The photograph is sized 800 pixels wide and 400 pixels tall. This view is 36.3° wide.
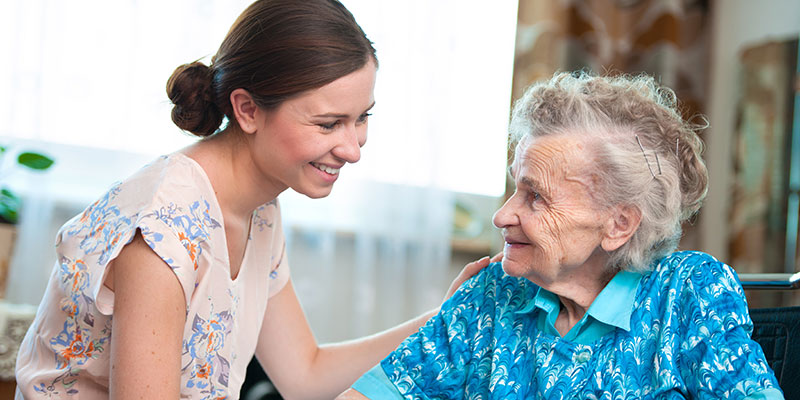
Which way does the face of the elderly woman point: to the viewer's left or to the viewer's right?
to the viewer's left

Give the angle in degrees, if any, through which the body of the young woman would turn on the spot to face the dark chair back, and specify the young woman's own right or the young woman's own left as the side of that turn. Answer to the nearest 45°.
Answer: approximately 45° to the young woman's own left

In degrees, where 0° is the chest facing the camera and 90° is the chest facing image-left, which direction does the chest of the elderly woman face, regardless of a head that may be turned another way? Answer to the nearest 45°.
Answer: approximately 45°

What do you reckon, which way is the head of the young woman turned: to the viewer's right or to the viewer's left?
to the viewer's right

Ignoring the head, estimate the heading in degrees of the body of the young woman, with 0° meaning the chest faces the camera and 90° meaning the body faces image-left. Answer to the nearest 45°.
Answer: approximately 315°

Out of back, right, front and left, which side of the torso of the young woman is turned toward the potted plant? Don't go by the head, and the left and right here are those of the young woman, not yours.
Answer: back
